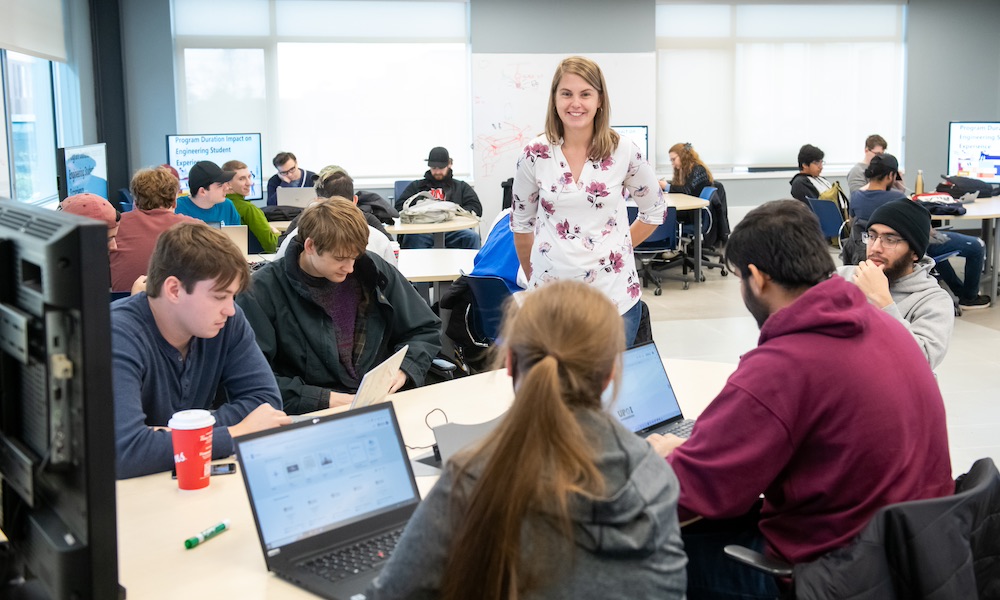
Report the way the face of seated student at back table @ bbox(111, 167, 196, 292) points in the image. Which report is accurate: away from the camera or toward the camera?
away from the camera

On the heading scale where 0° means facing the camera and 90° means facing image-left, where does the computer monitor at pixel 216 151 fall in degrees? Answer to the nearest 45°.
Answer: approximately 0°

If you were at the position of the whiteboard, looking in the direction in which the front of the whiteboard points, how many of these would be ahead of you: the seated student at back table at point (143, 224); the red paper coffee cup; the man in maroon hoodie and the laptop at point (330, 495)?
4

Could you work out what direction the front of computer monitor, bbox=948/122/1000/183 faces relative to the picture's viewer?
facing the viewer

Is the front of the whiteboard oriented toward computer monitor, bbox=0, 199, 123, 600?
yes

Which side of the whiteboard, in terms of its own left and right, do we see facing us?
front

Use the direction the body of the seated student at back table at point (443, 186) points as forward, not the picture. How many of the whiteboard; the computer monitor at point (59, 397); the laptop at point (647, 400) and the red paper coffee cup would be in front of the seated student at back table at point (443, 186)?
3

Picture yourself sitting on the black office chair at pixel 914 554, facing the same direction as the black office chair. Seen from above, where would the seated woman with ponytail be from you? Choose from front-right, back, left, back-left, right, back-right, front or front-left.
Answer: left

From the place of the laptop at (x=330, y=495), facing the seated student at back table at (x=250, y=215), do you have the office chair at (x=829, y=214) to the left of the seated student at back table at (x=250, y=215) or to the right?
right

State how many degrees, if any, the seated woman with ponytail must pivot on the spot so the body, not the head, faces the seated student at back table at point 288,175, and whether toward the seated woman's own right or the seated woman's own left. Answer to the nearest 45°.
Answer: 0° — they already face them

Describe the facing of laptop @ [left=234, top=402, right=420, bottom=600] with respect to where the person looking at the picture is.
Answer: facing the viewer and to the right of the viewer

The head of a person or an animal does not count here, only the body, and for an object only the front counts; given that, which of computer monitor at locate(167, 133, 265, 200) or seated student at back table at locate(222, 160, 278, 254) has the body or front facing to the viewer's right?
the seated student at back table

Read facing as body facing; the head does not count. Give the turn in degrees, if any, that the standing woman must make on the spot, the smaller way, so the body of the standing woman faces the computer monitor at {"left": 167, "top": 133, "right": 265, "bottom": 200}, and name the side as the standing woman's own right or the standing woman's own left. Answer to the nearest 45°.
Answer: approximately 135° to the standing woman's own right

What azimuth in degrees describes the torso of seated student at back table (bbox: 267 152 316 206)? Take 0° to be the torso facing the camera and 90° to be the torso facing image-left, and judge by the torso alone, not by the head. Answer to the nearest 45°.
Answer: approximately 315°
